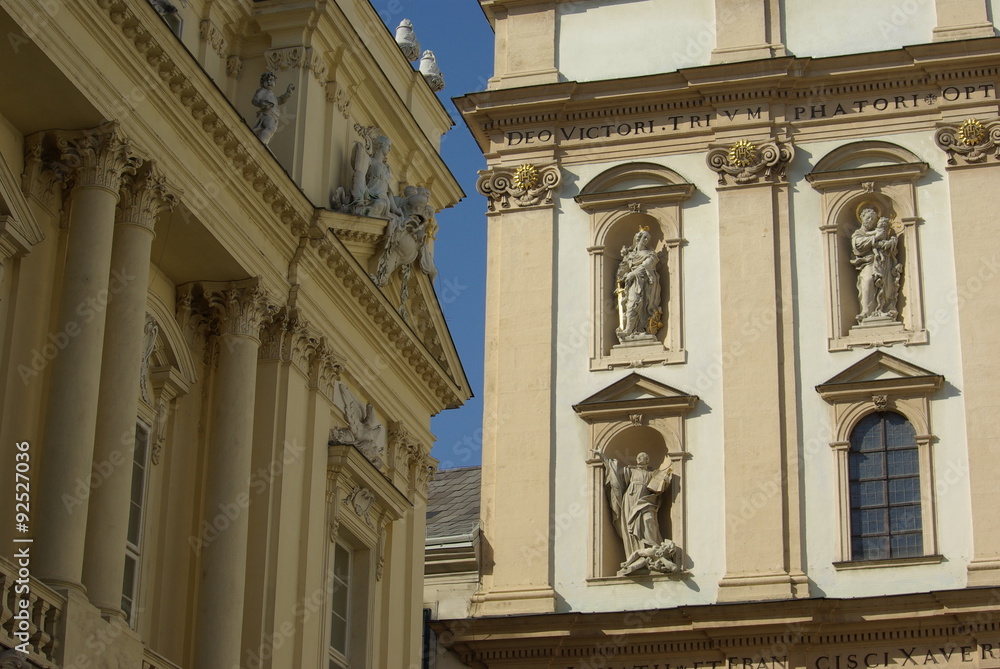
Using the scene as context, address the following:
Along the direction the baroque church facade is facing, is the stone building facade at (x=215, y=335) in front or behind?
in front

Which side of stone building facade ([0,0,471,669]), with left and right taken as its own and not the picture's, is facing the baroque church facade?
left

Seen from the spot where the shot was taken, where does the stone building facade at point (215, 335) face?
facing the viewer and to the right of the viewer

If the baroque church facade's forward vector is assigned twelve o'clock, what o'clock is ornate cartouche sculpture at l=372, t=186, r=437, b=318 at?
The ornate cartouche sculpture is roughly at 1 o'clock from the baroque church facade.

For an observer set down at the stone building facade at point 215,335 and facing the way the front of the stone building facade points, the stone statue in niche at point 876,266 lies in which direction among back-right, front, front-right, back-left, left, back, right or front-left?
left

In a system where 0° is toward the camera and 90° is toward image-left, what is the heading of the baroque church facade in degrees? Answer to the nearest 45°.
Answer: approximately 0°

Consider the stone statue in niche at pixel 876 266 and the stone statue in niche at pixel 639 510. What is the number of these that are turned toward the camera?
2
